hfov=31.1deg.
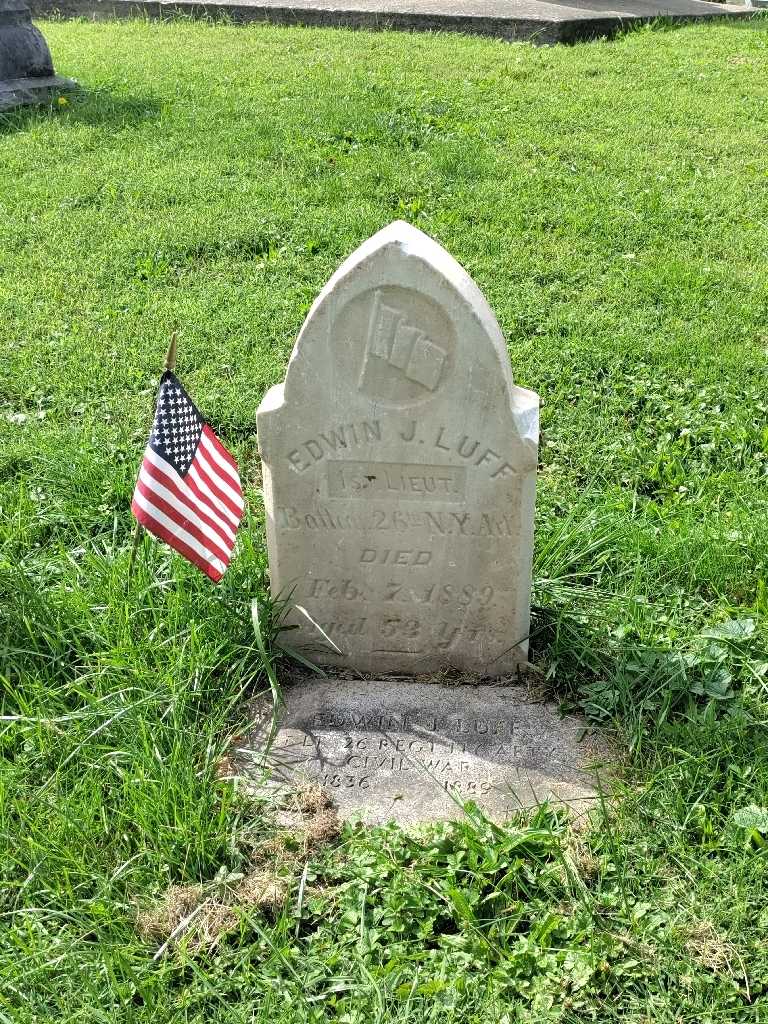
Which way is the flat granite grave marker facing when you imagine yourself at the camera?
facing the viewer

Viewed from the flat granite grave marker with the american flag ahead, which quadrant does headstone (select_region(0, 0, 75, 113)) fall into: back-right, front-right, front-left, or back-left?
front-right

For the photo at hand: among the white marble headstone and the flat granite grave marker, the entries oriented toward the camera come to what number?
2

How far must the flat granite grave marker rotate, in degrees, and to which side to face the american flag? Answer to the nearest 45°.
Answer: approximately 90° to its right

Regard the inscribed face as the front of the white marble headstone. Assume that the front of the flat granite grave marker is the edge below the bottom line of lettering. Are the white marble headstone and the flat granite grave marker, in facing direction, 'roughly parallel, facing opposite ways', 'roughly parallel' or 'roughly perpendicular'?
roughly parallel

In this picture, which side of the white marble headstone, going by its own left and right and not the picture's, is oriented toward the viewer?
front
